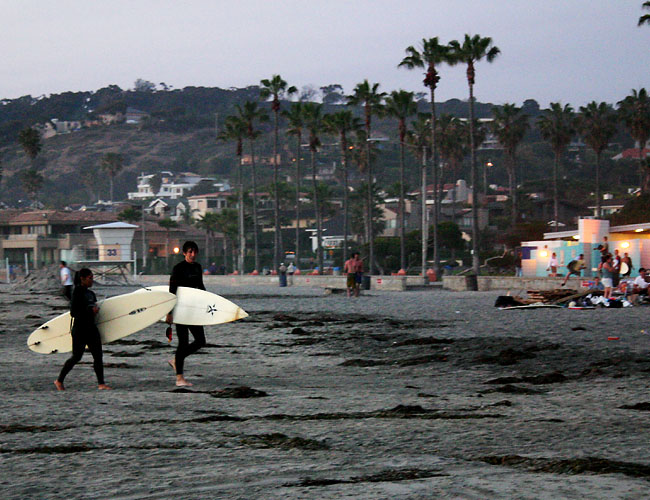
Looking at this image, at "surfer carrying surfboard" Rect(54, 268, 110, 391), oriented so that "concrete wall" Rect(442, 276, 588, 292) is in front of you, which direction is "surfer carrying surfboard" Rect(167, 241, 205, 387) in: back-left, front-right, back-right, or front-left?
front-right

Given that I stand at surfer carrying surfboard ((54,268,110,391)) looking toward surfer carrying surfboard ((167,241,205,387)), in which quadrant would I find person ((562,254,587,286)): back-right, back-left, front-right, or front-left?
front-left

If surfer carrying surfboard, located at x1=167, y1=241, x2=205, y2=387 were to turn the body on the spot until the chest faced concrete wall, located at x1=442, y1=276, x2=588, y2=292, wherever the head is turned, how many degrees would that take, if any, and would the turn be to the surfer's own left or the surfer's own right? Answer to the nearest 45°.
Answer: approximately 90° to the surfer's own left

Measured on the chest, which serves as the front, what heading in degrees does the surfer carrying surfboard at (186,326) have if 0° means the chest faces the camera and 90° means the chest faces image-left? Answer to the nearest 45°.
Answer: approximately 315°

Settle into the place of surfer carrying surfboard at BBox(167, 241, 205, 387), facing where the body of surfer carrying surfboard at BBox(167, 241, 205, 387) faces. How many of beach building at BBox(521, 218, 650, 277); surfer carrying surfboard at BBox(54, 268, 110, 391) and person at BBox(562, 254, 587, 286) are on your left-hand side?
2

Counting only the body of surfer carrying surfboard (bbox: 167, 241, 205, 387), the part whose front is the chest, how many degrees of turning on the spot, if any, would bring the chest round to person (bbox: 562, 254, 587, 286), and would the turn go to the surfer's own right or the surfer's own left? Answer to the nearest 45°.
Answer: approximately 90° to the surfer's own left
